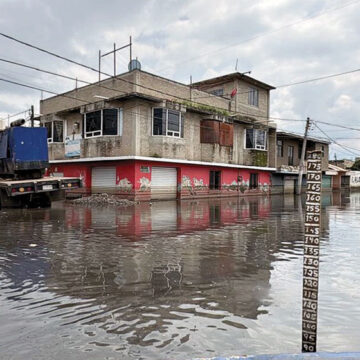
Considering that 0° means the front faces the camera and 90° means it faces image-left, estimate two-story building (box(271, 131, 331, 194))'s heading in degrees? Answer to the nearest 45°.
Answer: approximately 315°

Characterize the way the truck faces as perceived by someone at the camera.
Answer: facing away from the viewer and to the left of the viewer

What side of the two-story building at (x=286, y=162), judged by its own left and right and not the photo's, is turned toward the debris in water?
right

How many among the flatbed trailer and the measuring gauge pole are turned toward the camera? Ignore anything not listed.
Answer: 1

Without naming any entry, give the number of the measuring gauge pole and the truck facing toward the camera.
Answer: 1

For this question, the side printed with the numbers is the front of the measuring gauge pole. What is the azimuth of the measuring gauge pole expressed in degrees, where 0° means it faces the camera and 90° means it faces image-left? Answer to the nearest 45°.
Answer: approximately 0°

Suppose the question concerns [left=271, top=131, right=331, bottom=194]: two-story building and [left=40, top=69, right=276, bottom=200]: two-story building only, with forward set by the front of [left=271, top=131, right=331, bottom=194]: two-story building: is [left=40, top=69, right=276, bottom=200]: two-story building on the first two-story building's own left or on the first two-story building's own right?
on the first two-story building's own right
